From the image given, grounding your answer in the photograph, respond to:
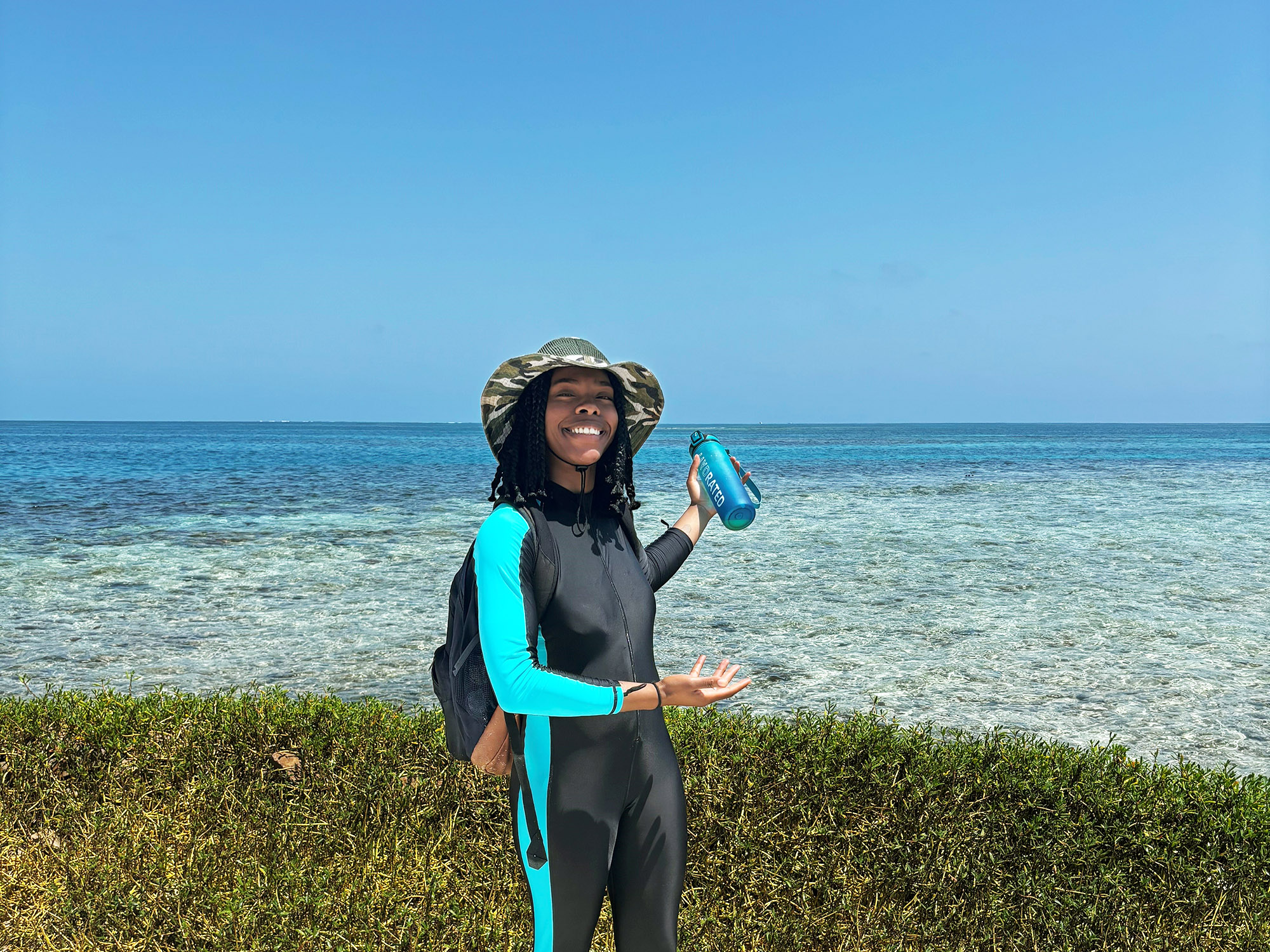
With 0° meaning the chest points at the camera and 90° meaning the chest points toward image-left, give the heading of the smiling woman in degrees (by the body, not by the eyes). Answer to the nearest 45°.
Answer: approximately 315°
